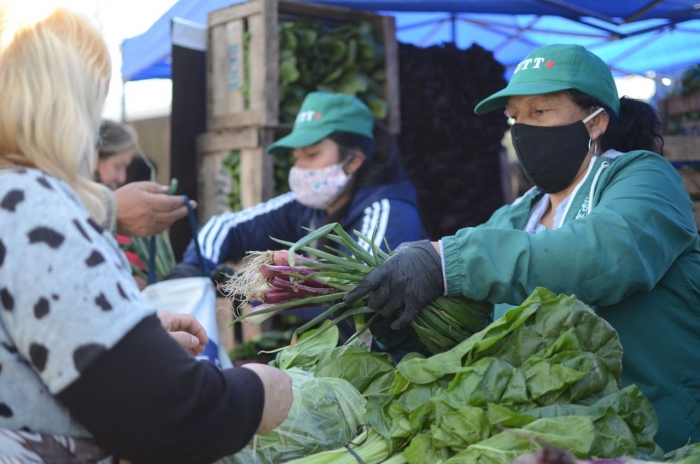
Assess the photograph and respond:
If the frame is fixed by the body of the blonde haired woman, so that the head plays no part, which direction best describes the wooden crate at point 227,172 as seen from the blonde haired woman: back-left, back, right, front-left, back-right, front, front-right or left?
front-left

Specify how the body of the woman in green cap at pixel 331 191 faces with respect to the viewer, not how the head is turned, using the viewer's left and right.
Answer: facing the viewer and to the left of the viewer

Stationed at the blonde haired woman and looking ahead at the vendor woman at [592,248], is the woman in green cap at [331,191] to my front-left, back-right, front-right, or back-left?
front-left

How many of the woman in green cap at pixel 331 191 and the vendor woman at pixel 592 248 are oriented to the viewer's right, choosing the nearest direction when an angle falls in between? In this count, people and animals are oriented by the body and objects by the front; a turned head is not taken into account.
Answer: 0

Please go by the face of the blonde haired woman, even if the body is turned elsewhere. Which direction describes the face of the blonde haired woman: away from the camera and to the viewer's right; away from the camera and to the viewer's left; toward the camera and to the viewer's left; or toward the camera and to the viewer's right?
away from the camera and to the viewer's right

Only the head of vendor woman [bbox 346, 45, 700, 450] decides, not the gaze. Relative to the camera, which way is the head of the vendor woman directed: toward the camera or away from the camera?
toward the camera

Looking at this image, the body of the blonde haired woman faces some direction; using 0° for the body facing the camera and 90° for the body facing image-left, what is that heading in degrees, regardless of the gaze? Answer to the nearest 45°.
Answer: approximately 225°

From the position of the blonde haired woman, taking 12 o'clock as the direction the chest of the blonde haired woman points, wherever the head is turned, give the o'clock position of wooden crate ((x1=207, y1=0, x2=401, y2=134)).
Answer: The wooden crate is roughly at 11 o'clock from the blonde haired woman.

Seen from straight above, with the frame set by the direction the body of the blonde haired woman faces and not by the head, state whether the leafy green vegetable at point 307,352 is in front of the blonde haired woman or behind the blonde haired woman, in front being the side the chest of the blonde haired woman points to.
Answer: in front

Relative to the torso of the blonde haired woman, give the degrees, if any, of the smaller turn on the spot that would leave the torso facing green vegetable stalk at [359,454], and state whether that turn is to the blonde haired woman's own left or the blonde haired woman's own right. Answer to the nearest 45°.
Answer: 0° — they already face it

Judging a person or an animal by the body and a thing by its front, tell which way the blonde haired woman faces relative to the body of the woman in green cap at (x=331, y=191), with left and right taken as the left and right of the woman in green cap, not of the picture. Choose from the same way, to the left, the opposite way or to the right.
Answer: the opposite way

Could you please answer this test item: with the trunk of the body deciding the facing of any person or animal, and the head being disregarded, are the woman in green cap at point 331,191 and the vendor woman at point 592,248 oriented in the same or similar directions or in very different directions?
same or similar directions

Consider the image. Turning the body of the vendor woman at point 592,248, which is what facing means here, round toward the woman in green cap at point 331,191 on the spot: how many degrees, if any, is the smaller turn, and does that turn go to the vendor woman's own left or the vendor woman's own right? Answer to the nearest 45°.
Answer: approximately 90° to the vendor woman's own right
